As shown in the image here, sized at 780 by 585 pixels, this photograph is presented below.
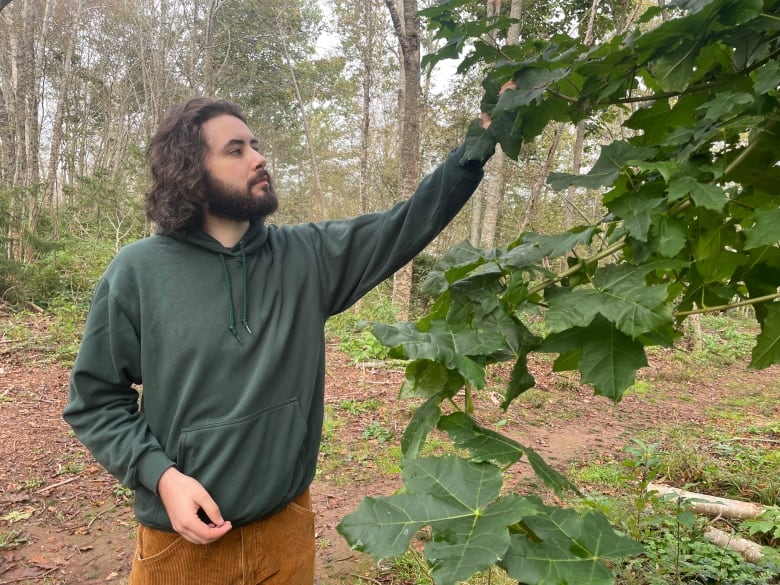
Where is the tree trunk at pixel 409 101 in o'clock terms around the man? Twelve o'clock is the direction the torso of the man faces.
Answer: The tree trunk is roughly at 8 o'clock from the man.

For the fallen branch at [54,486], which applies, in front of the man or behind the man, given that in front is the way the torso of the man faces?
behind

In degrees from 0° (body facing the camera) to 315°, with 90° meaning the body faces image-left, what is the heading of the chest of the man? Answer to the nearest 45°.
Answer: approximately 315°

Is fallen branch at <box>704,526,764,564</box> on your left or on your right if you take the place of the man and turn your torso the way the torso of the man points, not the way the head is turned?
on your left

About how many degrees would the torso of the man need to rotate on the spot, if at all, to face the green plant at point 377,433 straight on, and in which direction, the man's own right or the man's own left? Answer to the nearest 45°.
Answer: approximately 135° to the man's own left

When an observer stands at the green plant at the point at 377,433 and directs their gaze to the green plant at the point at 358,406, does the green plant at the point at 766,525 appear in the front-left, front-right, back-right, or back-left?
back-right

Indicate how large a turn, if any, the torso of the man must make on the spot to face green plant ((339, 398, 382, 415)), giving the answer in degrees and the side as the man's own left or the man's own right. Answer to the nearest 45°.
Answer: approximately 135° to the man's own left
